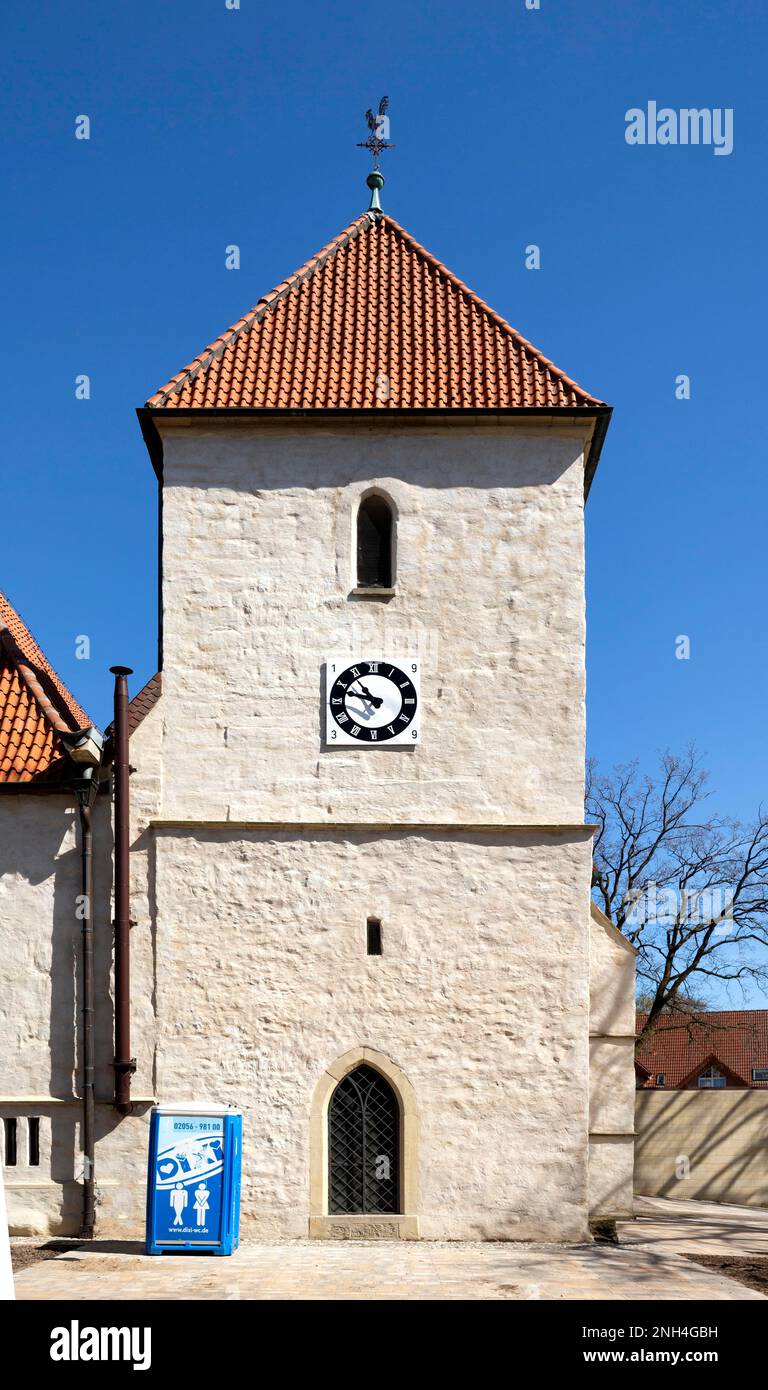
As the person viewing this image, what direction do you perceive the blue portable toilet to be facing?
facing the viewer

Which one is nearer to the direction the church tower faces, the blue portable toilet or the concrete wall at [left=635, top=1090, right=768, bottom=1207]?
the blue portable toilet

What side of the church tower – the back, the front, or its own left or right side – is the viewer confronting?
front

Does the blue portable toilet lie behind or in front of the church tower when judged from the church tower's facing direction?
in front

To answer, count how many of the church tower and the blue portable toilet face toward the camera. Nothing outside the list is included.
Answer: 2

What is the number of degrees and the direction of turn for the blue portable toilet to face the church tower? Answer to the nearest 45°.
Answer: approximately 135° to its left
